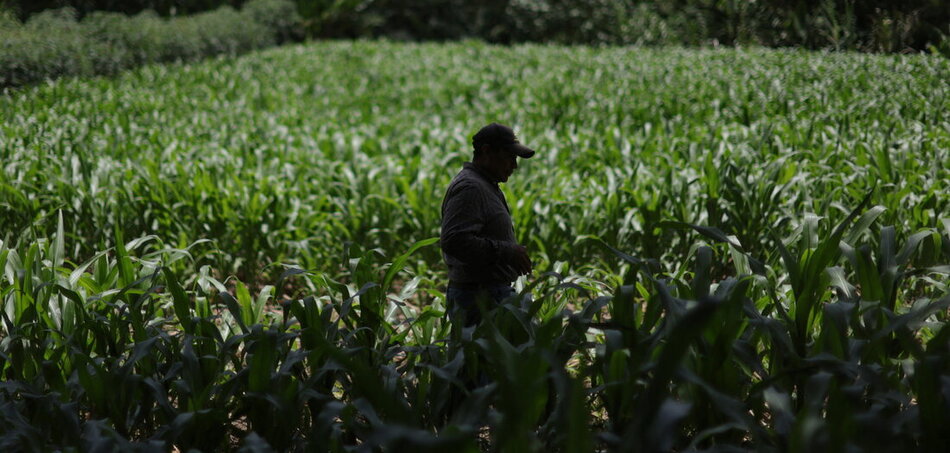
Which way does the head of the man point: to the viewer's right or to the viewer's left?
to the viewer's right

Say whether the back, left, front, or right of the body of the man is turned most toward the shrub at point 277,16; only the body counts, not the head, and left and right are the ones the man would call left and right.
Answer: left

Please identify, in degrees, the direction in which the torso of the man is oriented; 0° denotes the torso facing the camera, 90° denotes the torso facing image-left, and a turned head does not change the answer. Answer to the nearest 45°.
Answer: approximately 270°
